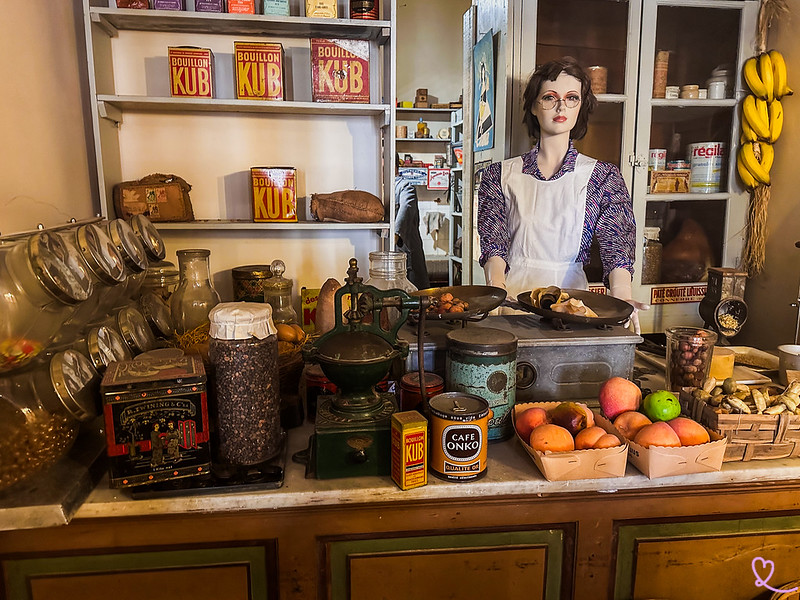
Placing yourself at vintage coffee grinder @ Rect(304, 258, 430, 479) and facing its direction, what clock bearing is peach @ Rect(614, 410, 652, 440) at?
The peach is roughly at 9 o'clock from the vintage coffee grinder.

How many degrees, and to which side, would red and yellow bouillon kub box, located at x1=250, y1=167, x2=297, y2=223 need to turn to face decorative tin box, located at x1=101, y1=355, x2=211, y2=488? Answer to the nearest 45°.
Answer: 0° — it already faces it

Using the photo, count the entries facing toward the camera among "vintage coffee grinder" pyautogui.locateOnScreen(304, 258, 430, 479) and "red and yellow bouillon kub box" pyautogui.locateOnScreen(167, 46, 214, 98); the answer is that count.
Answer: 2

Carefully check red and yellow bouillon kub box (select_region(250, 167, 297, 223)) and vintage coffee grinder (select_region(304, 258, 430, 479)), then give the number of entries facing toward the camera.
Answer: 2

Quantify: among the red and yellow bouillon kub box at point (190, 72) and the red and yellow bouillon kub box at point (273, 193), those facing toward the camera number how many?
2

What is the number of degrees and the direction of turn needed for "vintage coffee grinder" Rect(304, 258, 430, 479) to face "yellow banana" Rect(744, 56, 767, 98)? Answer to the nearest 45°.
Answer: approximately 135° to its left

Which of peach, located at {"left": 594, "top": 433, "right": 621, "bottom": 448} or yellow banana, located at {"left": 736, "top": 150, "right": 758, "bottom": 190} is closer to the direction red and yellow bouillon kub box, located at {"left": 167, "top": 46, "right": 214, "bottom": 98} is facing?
the peach

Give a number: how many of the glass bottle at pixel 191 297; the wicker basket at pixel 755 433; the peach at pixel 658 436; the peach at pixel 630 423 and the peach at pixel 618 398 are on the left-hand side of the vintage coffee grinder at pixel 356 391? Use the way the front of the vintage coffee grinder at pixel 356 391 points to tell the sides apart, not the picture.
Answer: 4

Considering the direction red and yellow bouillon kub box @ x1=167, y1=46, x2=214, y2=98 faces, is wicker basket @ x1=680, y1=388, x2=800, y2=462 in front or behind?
in front

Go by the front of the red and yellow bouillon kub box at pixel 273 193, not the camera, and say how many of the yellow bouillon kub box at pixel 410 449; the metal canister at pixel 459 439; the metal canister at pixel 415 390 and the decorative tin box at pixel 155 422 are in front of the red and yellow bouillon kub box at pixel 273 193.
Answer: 4

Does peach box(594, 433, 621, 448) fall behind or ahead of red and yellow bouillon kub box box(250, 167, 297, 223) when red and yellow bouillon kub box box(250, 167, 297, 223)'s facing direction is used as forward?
ahead

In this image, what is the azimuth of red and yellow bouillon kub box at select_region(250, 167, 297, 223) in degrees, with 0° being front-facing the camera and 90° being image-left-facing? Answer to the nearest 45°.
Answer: approximately 0°

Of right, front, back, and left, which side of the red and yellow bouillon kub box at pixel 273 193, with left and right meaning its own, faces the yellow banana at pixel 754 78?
left
